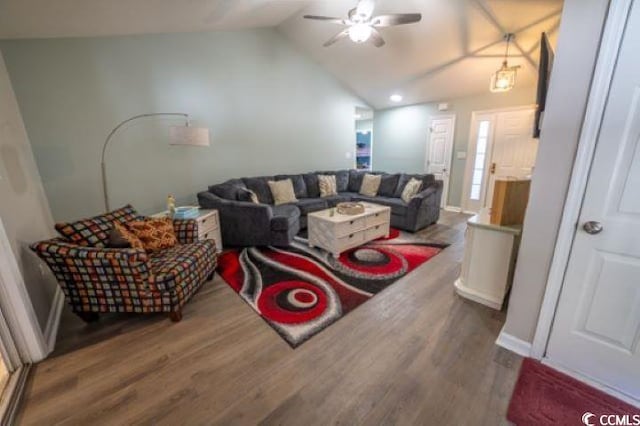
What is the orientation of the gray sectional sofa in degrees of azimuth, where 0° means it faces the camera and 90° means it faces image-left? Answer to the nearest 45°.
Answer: approximately 0°

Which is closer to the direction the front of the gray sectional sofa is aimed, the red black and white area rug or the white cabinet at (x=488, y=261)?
the red black and white area rug

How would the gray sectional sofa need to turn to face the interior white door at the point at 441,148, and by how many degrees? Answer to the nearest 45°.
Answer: approximately 135° to its left

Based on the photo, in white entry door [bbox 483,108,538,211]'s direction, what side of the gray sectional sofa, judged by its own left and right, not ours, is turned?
left

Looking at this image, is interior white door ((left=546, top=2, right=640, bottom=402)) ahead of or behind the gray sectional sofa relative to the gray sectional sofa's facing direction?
ahead

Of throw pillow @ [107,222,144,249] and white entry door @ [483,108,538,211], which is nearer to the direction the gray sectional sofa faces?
the throw pillow

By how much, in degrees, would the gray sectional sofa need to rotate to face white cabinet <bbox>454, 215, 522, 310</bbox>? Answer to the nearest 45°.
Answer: approximately 45° to its left

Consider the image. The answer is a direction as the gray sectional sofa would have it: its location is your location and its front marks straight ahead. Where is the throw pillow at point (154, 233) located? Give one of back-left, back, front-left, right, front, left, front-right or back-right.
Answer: front-right

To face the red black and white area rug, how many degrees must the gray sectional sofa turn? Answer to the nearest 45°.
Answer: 0° — it already faces it
